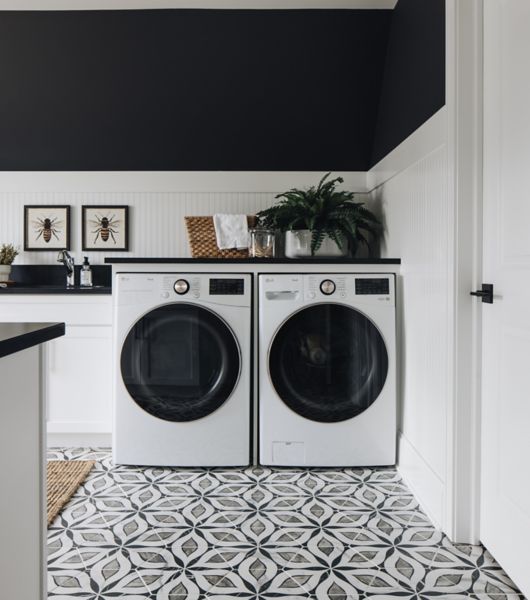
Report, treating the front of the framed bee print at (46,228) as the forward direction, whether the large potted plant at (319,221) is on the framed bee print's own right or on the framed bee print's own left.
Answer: on the framed bee print's own left

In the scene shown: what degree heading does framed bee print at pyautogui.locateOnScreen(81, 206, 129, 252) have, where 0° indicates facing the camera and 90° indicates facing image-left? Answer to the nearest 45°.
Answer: approximately 0°

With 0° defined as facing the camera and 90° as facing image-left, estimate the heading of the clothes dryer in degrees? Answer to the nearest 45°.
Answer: approximately 0°

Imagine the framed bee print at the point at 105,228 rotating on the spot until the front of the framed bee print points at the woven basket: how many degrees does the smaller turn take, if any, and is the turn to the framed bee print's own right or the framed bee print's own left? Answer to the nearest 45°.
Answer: approximately 45° to the framed bee print's own left

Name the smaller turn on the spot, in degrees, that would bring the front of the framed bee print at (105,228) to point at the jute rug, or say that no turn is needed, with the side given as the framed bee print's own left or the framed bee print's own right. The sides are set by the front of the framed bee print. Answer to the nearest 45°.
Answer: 0° — it already faces it
